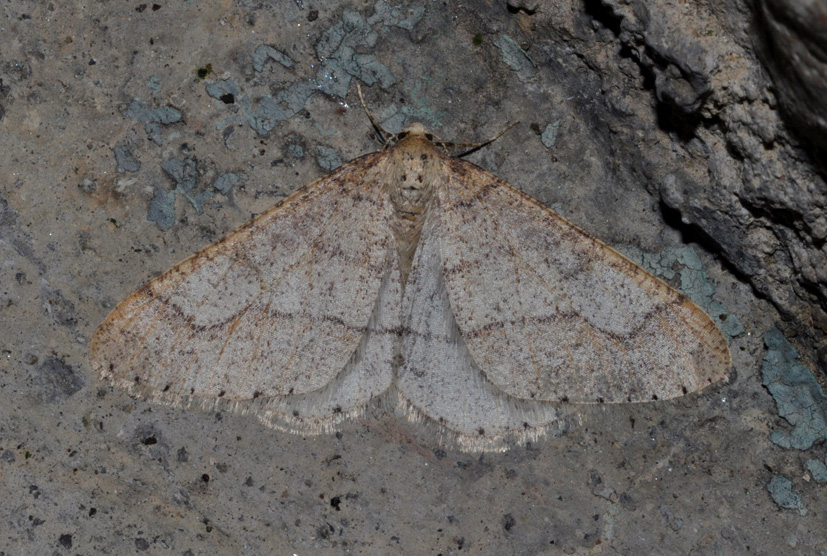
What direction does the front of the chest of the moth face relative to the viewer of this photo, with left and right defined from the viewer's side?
facing away from the viewer
